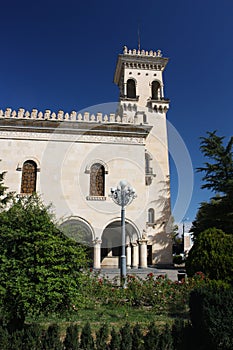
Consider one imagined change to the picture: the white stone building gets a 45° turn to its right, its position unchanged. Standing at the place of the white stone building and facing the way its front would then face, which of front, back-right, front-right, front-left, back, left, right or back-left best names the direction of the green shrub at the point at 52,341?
front-left

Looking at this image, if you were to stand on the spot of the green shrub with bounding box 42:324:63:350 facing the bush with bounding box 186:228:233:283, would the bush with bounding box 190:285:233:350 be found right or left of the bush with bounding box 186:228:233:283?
right

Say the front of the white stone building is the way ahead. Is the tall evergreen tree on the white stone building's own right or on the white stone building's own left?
on the white stone building's own left

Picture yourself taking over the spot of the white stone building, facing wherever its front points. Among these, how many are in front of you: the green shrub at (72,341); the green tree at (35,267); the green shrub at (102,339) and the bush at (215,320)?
4

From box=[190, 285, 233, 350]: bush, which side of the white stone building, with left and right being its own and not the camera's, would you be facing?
front

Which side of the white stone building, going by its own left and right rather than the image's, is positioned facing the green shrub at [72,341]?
front

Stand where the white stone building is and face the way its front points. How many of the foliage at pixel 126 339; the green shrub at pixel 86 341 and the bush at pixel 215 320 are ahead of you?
3

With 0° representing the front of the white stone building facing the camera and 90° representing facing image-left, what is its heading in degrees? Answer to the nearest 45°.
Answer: approximately 0°

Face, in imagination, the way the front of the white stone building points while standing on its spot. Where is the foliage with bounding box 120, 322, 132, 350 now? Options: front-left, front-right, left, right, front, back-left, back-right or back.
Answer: front

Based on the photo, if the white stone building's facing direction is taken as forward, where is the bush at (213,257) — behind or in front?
in front

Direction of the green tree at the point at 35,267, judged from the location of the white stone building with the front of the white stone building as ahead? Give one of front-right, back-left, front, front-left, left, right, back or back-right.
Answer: front

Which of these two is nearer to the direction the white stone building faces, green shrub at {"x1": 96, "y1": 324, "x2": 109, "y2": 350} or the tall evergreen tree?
the green shrub
